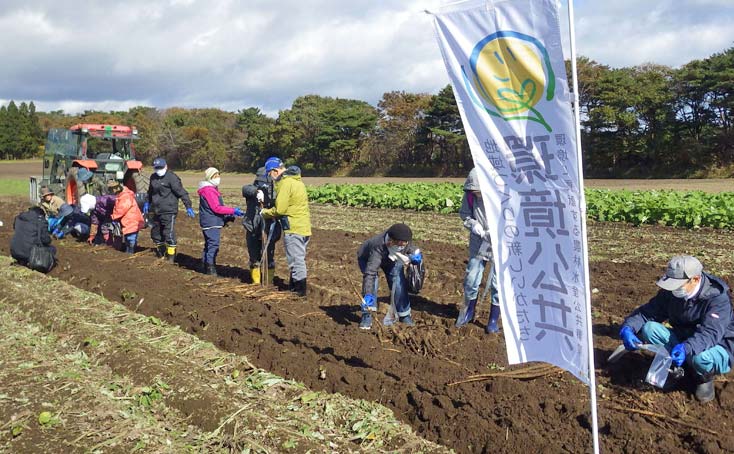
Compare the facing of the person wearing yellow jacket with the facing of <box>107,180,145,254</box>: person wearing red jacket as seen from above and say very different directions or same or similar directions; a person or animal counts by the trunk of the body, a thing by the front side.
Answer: same or similar directions

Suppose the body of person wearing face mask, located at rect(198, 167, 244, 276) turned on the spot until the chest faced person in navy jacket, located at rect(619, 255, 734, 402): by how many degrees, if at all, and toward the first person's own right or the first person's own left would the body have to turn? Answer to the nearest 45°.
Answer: approximately 45° to the first person's own right

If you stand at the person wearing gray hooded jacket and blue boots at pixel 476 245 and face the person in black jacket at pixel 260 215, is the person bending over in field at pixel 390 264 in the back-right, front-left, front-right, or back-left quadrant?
front-left

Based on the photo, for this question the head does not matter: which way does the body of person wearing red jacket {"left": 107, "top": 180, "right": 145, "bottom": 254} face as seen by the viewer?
to the viewer's left

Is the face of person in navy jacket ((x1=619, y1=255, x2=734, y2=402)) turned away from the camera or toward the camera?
toward the camera

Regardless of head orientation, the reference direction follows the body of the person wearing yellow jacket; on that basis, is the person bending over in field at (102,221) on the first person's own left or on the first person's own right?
on the first person's own right

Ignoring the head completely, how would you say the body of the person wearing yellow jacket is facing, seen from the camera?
to the viewer's left

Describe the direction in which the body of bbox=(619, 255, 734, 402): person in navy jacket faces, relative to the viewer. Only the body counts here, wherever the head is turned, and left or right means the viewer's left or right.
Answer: facing the viewer and to the left of the viewer

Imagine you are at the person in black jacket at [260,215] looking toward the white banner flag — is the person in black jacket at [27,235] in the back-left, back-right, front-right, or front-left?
back-right

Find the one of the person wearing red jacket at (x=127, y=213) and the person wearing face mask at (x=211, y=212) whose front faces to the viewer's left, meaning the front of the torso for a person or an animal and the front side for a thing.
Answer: the person wearing red jacket

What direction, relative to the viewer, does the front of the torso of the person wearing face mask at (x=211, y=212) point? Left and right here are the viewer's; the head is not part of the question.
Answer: facing to the right of the viewer
